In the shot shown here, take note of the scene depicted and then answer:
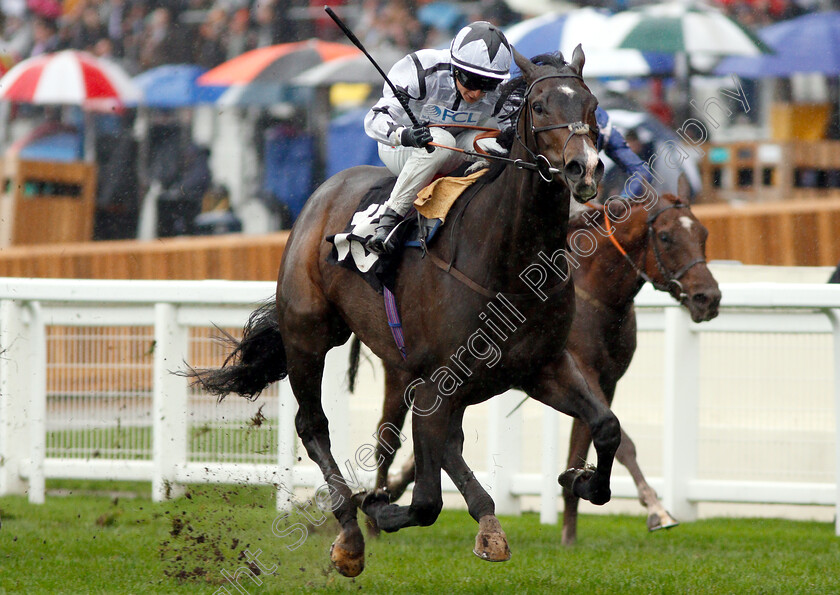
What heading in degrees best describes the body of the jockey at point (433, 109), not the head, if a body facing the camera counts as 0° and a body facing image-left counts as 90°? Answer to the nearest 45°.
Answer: approximately 315°

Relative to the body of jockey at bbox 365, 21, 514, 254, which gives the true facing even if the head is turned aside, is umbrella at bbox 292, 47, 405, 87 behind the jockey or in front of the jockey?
behind

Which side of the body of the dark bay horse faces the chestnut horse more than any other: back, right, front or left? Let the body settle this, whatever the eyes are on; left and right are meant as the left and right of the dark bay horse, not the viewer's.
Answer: left

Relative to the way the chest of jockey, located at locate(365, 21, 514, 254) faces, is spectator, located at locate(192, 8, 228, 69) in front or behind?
behind

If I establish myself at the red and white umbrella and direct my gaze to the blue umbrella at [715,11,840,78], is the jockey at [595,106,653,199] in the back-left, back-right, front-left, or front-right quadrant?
front-right

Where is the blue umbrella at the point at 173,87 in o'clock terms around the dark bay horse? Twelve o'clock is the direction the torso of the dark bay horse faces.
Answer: The blue umbrella is roughly at 7 o'clock from the dark bay horse.

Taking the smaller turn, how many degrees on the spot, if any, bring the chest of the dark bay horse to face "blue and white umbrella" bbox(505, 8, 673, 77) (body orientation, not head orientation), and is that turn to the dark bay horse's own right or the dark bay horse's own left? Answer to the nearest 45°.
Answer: approximately 135° to the dark bay horse's own left

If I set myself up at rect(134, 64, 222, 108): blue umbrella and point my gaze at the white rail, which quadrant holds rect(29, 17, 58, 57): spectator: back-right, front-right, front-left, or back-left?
back-right
